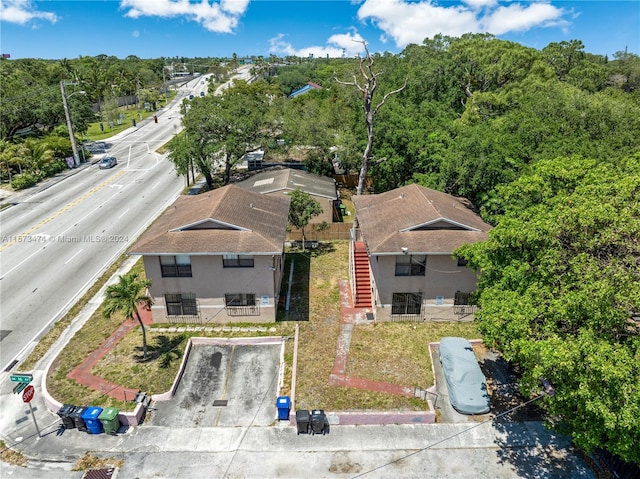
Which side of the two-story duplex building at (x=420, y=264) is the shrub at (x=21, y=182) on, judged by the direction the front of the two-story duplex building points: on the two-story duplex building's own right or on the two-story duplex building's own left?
on the two-story duplex building's own right

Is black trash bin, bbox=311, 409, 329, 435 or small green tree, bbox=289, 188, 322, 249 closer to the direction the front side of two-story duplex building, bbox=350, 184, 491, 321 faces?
the black trash bin

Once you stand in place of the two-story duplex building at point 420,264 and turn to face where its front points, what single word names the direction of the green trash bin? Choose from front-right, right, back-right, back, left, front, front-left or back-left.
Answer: front-right

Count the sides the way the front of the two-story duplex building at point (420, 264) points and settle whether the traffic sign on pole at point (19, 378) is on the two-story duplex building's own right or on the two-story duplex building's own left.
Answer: on the two-story duplex building's own right

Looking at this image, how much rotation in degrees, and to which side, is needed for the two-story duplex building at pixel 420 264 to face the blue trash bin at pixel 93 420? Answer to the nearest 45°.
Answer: approximately 45° to its right

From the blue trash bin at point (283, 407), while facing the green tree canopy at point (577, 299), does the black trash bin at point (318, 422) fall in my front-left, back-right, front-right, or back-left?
front-right

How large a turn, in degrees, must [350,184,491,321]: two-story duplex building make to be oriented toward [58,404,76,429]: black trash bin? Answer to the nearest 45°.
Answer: approximately 45° to its right

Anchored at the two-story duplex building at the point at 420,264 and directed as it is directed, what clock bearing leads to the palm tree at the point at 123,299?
The palm tree is roughly at 2 o'clock from the two-story duplex building.

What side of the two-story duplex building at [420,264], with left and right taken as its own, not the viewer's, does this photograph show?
front

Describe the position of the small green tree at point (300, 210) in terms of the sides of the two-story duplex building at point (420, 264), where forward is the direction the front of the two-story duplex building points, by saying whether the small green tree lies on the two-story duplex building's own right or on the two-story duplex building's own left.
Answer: on the two-story duplex building's own right
